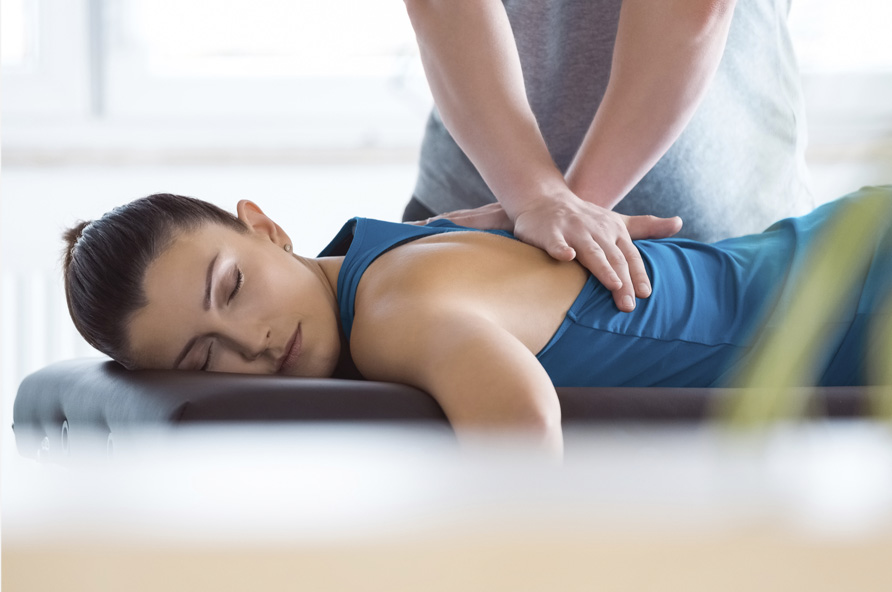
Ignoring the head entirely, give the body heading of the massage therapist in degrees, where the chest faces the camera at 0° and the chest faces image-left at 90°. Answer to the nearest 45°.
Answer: approximately 0°

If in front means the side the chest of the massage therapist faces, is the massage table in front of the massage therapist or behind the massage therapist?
in front

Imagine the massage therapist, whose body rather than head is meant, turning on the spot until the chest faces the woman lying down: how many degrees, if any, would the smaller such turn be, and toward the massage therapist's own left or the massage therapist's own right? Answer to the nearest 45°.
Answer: approximately 45° to the massage therapist's own right
